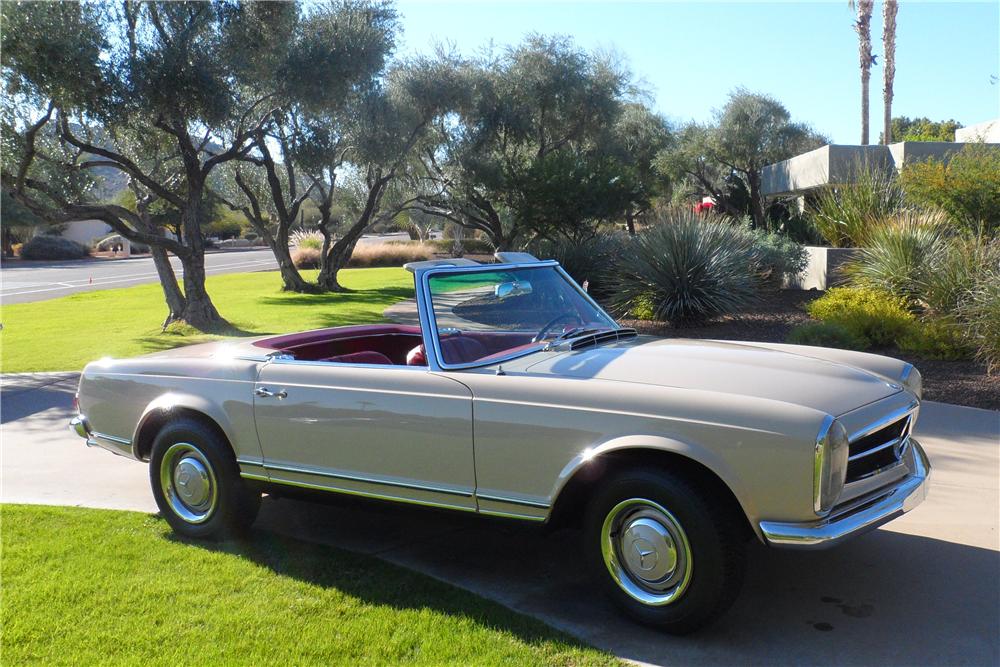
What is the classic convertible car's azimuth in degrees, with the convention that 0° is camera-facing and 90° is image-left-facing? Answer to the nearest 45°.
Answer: approximately 315°

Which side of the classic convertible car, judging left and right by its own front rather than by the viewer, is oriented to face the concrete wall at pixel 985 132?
left

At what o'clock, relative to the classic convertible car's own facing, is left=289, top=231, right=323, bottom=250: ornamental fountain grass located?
The ornamental fountain grass is roughly at 7 o'clock from the classic convertible car.

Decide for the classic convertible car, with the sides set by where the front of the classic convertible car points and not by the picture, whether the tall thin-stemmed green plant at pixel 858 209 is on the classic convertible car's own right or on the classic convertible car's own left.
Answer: on the classic convertible car's own left

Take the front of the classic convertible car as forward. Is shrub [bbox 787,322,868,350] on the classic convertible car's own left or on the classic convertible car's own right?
on the classic convertible car's own left

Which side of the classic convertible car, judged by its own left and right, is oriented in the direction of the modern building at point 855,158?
left

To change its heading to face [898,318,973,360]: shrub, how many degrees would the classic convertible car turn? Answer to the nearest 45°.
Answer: approximately 90° to its left

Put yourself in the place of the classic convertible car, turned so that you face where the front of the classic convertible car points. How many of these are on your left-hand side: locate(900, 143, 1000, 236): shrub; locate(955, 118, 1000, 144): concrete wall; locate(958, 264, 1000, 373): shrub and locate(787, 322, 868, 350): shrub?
4

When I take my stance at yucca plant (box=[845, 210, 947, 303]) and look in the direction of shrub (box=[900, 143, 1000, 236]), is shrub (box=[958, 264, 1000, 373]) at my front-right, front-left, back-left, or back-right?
back-right

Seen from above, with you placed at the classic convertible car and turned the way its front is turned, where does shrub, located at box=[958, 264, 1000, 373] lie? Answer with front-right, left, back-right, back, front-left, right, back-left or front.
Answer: left

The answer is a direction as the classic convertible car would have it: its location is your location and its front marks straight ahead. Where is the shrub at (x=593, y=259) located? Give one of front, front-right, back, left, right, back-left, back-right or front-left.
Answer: back-left

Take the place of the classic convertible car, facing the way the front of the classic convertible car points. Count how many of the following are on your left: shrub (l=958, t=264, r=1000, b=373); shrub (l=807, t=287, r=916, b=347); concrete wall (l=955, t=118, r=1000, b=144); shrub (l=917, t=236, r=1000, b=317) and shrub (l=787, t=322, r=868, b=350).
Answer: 5
